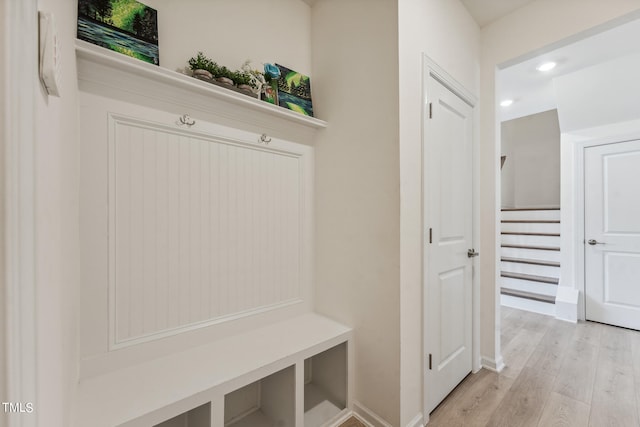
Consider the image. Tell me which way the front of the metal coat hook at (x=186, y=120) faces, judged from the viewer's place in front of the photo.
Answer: facing the viewer

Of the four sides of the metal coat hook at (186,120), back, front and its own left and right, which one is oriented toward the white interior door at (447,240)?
left

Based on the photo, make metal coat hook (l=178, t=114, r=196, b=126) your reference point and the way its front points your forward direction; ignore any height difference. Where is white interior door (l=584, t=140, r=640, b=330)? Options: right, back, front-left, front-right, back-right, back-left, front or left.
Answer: left

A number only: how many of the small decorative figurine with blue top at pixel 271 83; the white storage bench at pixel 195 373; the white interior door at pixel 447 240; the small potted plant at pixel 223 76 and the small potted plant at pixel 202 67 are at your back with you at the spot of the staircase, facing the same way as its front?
0

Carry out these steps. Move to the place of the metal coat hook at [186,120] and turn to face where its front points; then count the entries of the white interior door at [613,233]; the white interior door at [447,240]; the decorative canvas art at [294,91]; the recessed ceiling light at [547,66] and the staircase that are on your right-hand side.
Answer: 0

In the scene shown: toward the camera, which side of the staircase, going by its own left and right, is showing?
front

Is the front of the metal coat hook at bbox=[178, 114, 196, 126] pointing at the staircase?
no

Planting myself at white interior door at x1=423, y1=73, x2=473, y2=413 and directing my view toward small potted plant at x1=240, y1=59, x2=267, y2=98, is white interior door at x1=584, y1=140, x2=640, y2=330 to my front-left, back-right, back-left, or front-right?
back-right

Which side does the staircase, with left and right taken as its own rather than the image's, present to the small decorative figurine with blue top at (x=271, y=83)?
front
